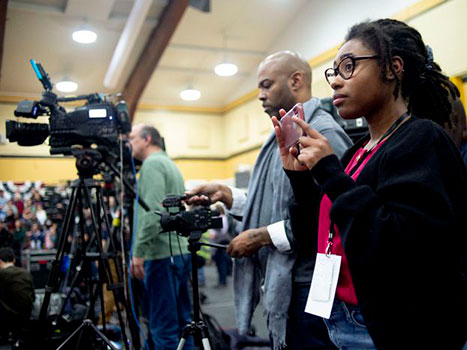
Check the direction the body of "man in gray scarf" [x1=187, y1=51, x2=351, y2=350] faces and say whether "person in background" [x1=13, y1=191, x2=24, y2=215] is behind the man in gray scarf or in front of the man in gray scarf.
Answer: in front

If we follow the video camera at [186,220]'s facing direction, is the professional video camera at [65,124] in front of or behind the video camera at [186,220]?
in front

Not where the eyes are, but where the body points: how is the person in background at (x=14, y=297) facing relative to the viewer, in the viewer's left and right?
facing away from the viewer and to the left of the viewer

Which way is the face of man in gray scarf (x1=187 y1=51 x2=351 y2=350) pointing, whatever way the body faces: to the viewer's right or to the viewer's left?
to the viewer's left

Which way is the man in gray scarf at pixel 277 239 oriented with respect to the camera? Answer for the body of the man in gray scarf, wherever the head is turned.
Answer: to the viewer's left

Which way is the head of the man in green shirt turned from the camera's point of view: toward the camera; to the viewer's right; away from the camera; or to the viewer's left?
to the viewer's left

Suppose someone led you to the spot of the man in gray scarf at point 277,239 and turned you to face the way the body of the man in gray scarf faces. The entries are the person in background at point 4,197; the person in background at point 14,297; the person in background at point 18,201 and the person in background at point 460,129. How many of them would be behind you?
1

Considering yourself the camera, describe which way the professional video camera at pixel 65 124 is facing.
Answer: facing to the left of the viewer

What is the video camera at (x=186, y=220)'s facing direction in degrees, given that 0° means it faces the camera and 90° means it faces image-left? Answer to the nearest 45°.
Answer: approximately 90°

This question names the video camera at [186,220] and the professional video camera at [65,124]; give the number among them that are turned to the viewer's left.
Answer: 2

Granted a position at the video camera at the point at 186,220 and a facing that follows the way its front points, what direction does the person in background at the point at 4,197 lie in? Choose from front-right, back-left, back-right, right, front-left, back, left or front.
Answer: front-right

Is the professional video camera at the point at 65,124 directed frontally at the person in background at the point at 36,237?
no

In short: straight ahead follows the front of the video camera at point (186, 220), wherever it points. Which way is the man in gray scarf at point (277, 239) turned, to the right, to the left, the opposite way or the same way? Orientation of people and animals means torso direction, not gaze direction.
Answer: the same way

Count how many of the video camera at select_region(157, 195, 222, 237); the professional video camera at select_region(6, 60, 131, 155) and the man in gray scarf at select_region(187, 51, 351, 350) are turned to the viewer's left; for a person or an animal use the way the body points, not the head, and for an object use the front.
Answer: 3

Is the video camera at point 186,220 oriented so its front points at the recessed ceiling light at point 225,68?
no

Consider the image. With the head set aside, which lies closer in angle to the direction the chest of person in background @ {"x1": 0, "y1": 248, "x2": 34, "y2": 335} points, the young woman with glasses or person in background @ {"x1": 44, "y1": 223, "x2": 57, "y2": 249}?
the person in background
